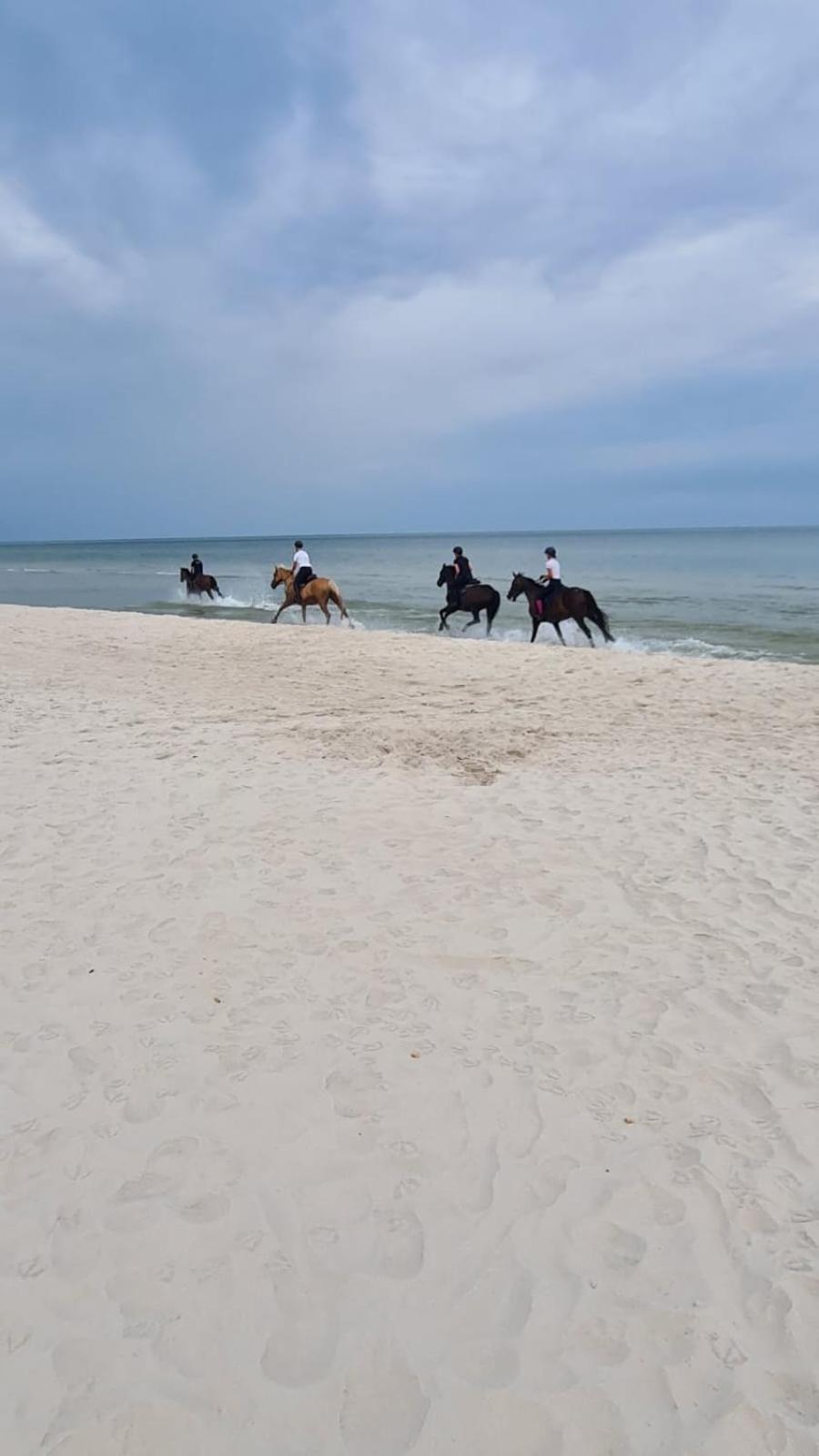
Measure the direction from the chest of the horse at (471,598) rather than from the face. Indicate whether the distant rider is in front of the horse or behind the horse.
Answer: in front

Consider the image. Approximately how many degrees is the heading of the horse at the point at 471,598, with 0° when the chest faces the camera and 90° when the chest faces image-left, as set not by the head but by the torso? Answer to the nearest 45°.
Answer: approximately 90°

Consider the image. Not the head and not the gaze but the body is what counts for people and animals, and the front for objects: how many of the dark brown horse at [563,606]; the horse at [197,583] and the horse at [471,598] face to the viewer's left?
3

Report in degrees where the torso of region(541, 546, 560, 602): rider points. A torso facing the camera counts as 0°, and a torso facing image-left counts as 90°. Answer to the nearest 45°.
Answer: approximately 90°

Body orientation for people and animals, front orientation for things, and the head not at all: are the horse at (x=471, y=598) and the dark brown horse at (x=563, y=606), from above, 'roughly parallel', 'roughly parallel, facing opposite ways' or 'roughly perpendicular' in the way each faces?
roughly parallel

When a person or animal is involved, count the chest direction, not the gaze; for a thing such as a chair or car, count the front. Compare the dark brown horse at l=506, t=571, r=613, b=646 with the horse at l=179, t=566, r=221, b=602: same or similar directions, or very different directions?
same or similar directions

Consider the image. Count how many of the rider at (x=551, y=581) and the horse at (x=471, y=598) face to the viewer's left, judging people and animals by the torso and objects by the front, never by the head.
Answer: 2

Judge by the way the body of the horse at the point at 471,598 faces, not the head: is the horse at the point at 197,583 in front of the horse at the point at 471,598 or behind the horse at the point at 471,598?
in front

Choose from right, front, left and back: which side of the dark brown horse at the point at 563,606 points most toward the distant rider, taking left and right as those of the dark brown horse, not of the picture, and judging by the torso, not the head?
front

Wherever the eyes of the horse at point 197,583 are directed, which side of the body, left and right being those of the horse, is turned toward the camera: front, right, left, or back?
left

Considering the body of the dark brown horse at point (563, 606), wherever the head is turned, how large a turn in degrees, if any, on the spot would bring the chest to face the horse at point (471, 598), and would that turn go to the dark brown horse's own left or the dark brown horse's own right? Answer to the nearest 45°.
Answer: approximately 45° to the dark brown horse's own right

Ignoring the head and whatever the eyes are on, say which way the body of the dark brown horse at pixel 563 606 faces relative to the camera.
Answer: to the viewer's left

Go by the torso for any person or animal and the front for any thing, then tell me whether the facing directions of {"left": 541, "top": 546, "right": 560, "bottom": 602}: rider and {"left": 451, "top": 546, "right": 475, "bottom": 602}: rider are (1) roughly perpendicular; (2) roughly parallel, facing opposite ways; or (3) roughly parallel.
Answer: roughly parallel

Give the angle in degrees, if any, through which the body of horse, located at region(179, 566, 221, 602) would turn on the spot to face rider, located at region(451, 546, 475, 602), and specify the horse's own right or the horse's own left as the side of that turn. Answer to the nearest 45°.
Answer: approximately 135° to the horse's own left
